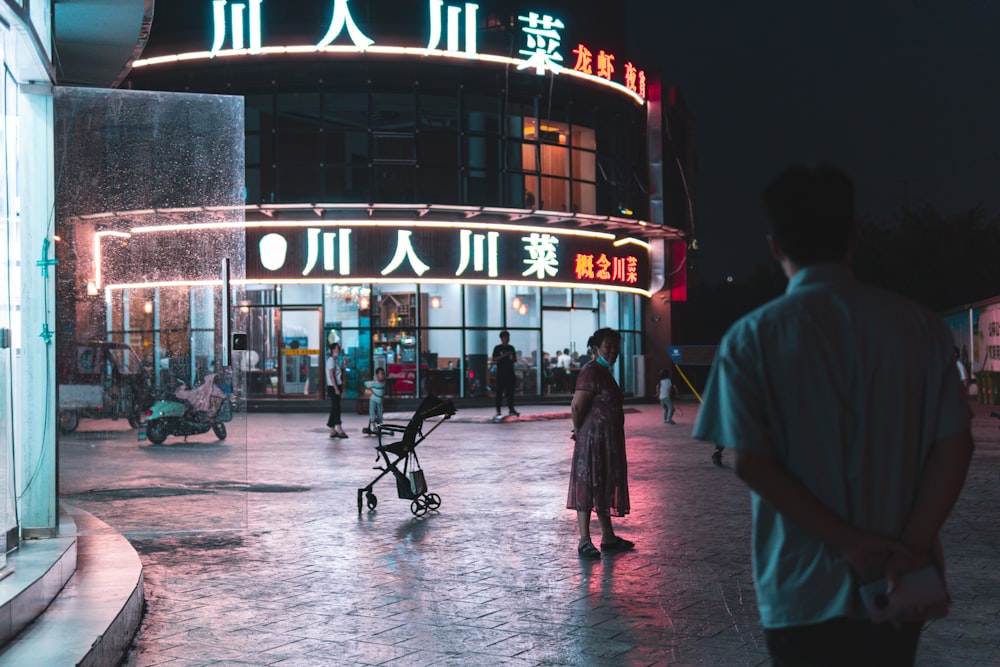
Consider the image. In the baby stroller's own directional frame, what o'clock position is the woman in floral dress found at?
The woman in floral dress is roughly at 8 o'clock from the baby stroller.

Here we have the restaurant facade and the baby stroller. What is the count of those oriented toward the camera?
1

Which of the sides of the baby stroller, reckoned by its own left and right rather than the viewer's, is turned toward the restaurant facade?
right

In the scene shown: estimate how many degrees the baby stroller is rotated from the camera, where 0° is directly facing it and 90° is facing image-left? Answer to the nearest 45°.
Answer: approximately 90°

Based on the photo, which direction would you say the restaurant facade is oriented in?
toward the camera

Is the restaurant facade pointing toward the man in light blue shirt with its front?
yes

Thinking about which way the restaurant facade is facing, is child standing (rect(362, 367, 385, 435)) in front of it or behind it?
in front

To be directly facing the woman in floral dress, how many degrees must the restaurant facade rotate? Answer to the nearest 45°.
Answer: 0° — it already faces them

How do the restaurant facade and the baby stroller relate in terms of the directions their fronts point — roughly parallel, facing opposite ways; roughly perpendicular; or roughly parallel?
roughly perpendicular
